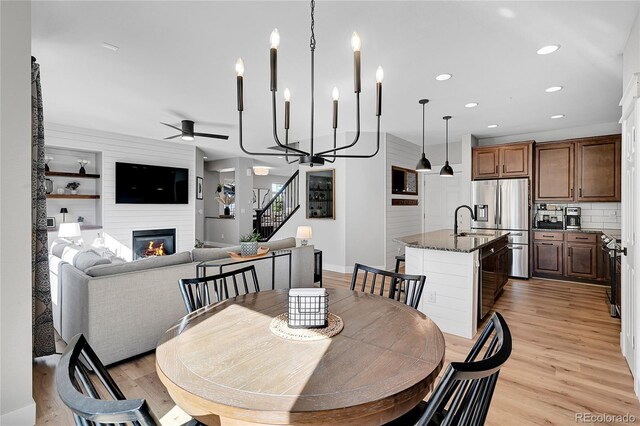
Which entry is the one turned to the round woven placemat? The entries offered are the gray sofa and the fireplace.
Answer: the fireplace

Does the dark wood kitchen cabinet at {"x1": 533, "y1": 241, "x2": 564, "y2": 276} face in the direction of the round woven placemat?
yes

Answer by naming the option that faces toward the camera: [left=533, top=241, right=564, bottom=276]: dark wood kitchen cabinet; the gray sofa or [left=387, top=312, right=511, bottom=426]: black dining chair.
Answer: the dark wood kitchen cabinet

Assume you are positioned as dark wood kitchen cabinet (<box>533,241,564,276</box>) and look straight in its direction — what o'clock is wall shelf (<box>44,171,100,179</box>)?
The wall shelf is roughly at 2 o'clock from the dark wood kitchen cabinet.

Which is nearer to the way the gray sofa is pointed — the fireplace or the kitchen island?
the fireplace

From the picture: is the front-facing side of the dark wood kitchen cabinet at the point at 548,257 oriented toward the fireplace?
no

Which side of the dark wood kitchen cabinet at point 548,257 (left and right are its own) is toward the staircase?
right

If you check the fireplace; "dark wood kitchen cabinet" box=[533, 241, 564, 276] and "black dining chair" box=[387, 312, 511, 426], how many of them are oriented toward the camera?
2

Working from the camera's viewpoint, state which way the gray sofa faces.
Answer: facing away from the viewer and to the left of the viewer

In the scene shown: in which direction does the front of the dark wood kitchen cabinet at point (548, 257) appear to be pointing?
toward the camera

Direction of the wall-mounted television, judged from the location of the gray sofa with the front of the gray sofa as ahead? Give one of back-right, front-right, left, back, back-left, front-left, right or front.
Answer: front-right

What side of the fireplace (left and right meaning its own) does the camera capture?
front

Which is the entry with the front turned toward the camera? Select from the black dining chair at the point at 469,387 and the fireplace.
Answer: the fireplace

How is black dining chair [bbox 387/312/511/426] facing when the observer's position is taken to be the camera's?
facing away from the viewer and to the left of the viewer

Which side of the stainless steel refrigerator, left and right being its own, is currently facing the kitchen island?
front

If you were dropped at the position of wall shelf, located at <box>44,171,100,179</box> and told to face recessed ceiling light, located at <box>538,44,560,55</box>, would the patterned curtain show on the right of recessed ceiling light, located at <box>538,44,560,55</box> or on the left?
right

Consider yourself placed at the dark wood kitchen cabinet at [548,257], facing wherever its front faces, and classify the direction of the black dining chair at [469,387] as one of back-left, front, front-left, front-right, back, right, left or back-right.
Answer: front
